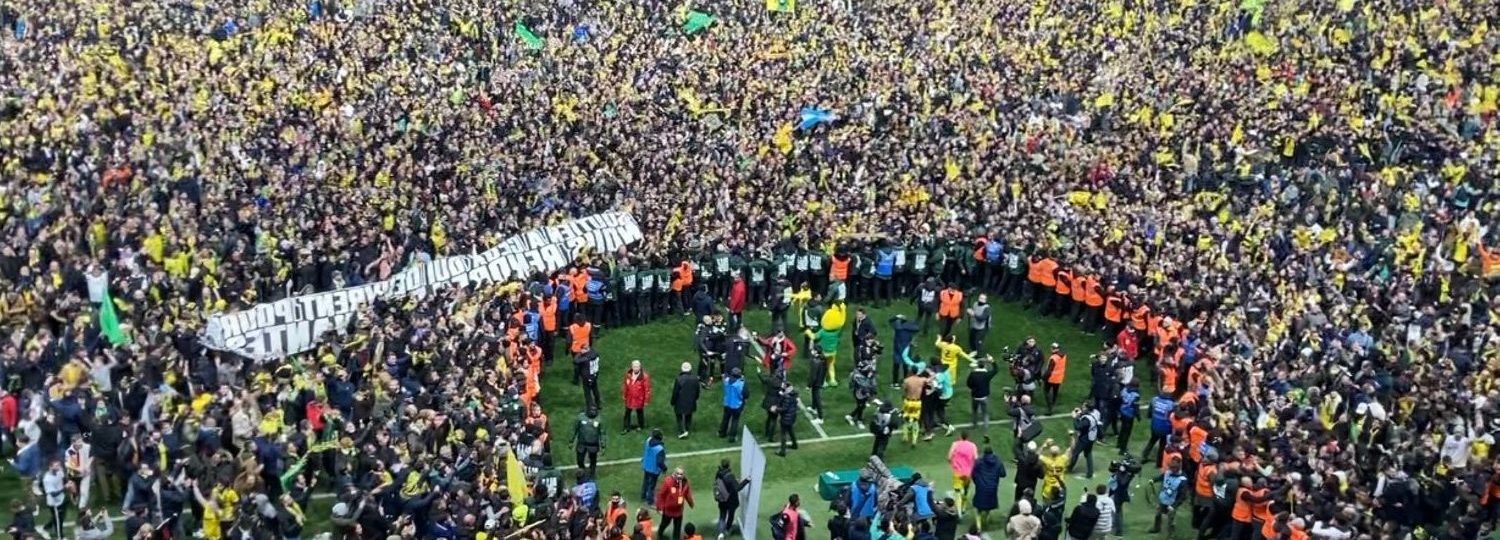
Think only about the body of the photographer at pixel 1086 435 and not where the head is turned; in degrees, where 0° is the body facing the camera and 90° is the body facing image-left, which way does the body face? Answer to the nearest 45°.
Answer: approximately 135°

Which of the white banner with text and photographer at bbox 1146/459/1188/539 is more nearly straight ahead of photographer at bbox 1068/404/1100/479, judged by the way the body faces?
the white banner with text

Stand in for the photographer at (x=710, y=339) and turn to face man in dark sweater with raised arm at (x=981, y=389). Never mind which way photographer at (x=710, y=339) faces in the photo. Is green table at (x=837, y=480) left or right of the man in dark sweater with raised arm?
right
